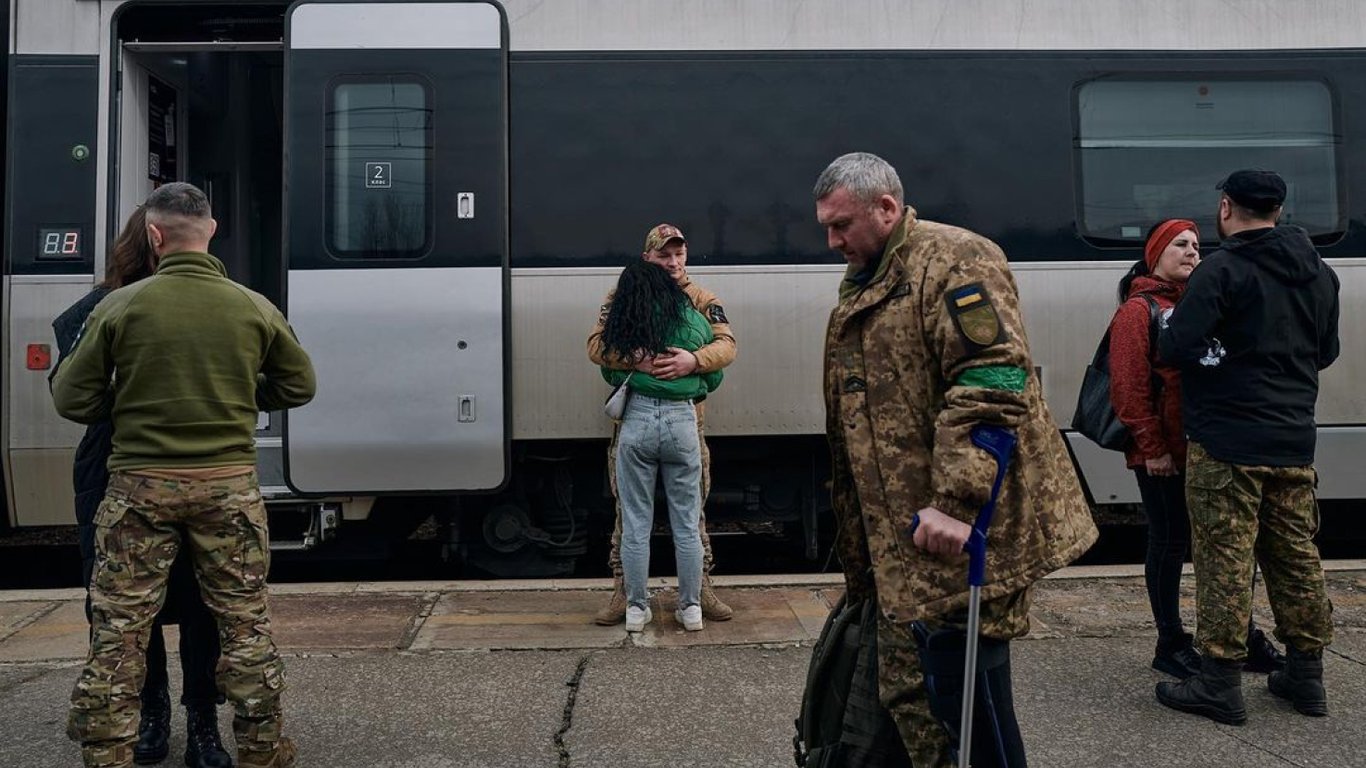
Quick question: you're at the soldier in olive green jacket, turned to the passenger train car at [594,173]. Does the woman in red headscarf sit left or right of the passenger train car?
right

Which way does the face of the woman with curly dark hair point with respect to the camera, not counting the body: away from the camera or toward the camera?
away from the camera

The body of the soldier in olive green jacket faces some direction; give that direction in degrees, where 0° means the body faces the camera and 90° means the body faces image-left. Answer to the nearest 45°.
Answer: approximately 180°

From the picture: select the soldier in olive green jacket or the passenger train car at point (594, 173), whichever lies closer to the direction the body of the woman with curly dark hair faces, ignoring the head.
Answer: the passenger train car

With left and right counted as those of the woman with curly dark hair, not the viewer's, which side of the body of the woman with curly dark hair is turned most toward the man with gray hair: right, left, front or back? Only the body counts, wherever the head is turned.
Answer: back

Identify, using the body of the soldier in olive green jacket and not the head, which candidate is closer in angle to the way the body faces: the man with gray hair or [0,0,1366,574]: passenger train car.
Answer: the passenger train car

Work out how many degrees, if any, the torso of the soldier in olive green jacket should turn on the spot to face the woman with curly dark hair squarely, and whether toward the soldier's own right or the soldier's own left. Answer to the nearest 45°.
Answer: approximately 45° to the soldier's own right

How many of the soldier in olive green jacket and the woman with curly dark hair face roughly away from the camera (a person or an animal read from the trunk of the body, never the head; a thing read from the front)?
2

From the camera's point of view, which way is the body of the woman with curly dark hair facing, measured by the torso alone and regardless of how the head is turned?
away from the camera

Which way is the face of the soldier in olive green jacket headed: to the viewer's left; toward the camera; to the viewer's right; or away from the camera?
away from the camera

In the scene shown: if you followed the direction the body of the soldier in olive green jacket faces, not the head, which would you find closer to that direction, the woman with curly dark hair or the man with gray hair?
the woman with curly dark hair
